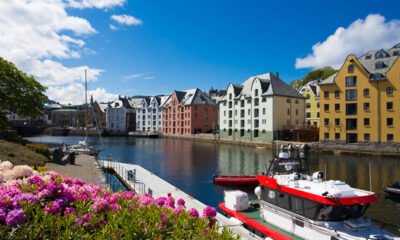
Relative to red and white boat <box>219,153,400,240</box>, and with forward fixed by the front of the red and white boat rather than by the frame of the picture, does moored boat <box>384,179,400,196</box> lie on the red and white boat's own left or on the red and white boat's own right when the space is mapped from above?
on the red and white boat's own left

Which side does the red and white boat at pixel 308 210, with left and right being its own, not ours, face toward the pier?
back

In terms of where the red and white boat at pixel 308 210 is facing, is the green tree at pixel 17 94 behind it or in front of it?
behind

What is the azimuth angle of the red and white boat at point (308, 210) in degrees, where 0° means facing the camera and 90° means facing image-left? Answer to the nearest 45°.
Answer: approximately 315°
